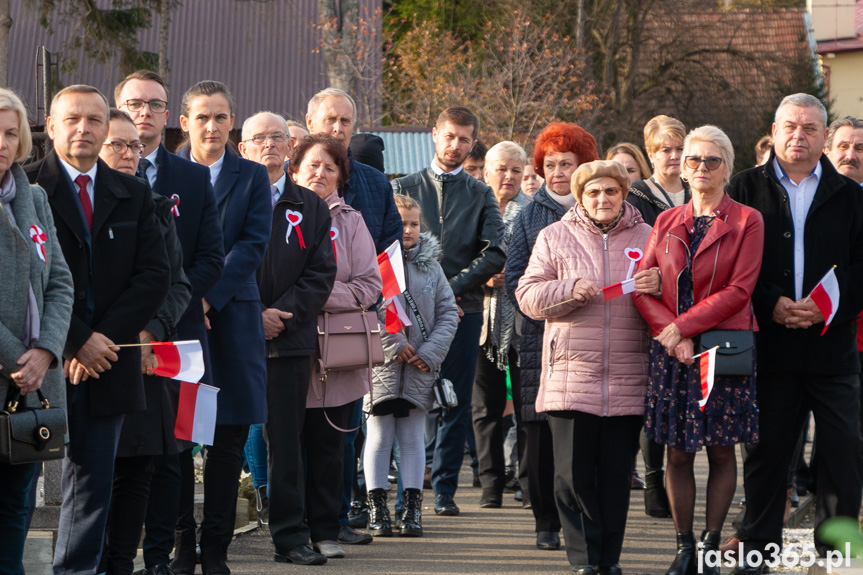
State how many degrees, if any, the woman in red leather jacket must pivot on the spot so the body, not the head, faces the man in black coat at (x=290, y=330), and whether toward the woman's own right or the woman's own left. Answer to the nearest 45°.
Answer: approximately 45° to the woman's own right

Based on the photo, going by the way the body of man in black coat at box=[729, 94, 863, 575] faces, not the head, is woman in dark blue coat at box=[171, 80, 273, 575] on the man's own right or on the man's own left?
on the man's own right

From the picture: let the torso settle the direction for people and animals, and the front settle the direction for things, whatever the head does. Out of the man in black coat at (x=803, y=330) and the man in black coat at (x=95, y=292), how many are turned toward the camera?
2

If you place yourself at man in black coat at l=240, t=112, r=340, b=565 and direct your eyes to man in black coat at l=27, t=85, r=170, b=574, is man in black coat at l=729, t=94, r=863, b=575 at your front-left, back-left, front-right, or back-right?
back-left

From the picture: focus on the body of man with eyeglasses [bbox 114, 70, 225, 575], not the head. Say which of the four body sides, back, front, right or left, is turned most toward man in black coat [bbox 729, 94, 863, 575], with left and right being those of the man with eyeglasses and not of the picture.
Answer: left

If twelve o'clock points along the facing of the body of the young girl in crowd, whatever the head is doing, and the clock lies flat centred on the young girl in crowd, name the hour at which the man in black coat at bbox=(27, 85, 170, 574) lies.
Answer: The man in black coat is roughly at 1 o'clock from the young girl in crowd.

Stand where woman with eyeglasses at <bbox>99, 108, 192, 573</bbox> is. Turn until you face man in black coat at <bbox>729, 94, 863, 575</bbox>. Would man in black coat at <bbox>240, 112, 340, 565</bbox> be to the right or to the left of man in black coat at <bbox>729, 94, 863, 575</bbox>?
left
